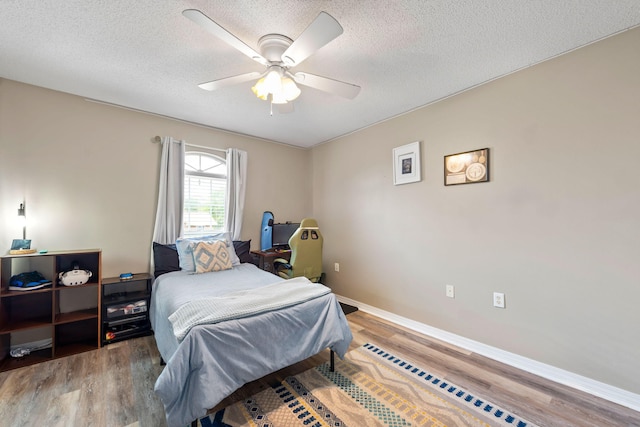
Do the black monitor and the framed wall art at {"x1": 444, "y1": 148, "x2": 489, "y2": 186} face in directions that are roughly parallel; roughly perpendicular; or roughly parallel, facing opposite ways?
roughly perpendicular

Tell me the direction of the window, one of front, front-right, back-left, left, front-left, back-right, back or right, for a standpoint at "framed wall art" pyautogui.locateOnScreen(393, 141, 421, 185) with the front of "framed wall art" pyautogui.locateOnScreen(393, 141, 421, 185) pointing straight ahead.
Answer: front-right

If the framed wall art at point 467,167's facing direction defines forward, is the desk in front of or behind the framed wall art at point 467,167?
in front

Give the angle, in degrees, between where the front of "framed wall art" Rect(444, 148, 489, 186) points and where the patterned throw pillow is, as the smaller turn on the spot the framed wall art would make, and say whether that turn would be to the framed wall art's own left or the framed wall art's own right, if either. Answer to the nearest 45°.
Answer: approximately 45° to the framed wall art's own right

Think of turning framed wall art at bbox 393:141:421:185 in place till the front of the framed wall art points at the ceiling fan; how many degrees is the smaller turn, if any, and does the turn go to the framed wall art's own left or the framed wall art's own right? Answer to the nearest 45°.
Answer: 0° — it already faces it

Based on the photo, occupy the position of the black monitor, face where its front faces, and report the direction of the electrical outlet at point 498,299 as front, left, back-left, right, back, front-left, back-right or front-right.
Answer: front-left

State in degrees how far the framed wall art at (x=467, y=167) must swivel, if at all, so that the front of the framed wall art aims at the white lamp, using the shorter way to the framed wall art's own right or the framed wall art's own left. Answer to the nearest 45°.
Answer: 0° — it already faces it

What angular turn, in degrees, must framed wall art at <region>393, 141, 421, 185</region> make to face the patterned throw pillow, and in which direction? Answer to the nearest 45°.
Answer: approximately 45° to its right

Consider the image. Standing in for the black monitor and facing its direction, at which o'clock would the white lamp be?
The white lamp is roughly at 2 o'clock from the black monitor.

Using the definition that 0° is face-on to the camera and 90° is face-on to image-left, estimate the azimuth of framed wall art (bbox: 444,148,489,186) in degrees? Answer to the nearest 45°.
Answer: approximately 45°

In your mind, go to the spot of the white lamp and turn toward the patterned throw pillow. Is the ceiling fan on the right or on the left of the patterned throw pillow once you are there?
right
